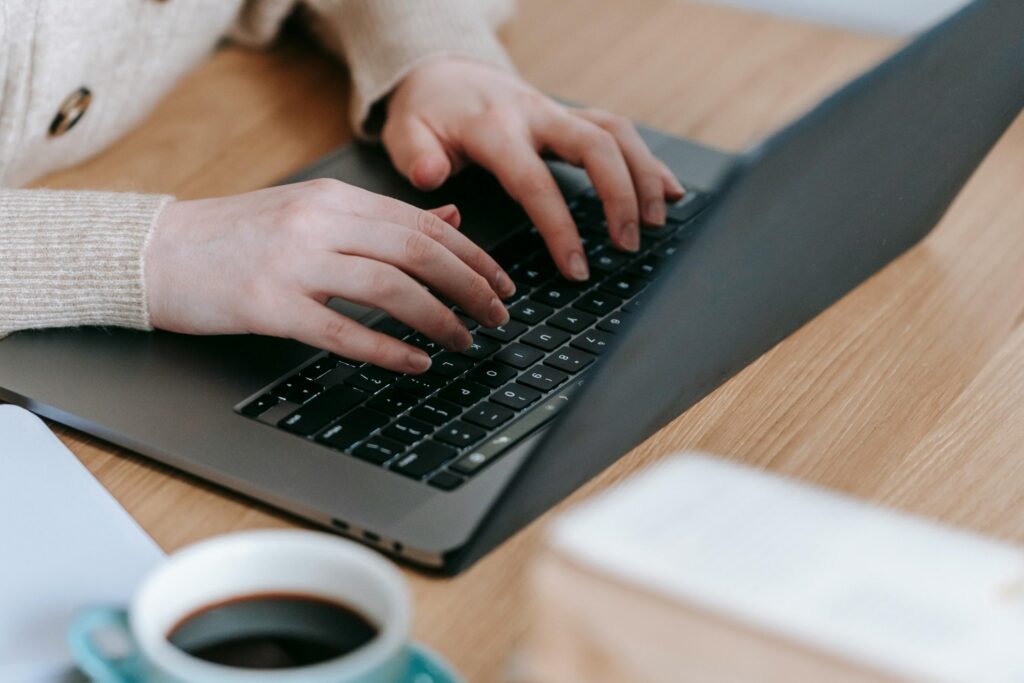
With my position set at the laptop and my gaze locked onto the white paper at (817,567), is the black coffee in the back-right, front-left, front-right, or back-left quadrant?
front-right

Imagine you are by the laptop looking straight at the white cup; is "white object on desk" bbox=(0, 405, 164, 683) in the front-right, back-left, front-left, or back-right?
front-right

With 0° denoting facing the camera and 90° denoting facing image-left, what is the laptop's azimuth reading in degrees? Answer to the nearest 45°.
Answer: approximately 135°

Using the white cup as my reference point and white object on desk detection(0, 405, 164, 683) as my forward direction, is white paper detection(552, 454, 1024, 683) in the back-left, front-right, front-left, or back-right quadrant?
back-right

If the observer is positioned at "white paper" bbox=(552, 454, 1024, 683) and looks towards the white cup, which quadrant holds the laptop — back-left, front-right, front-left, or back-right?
front-right
